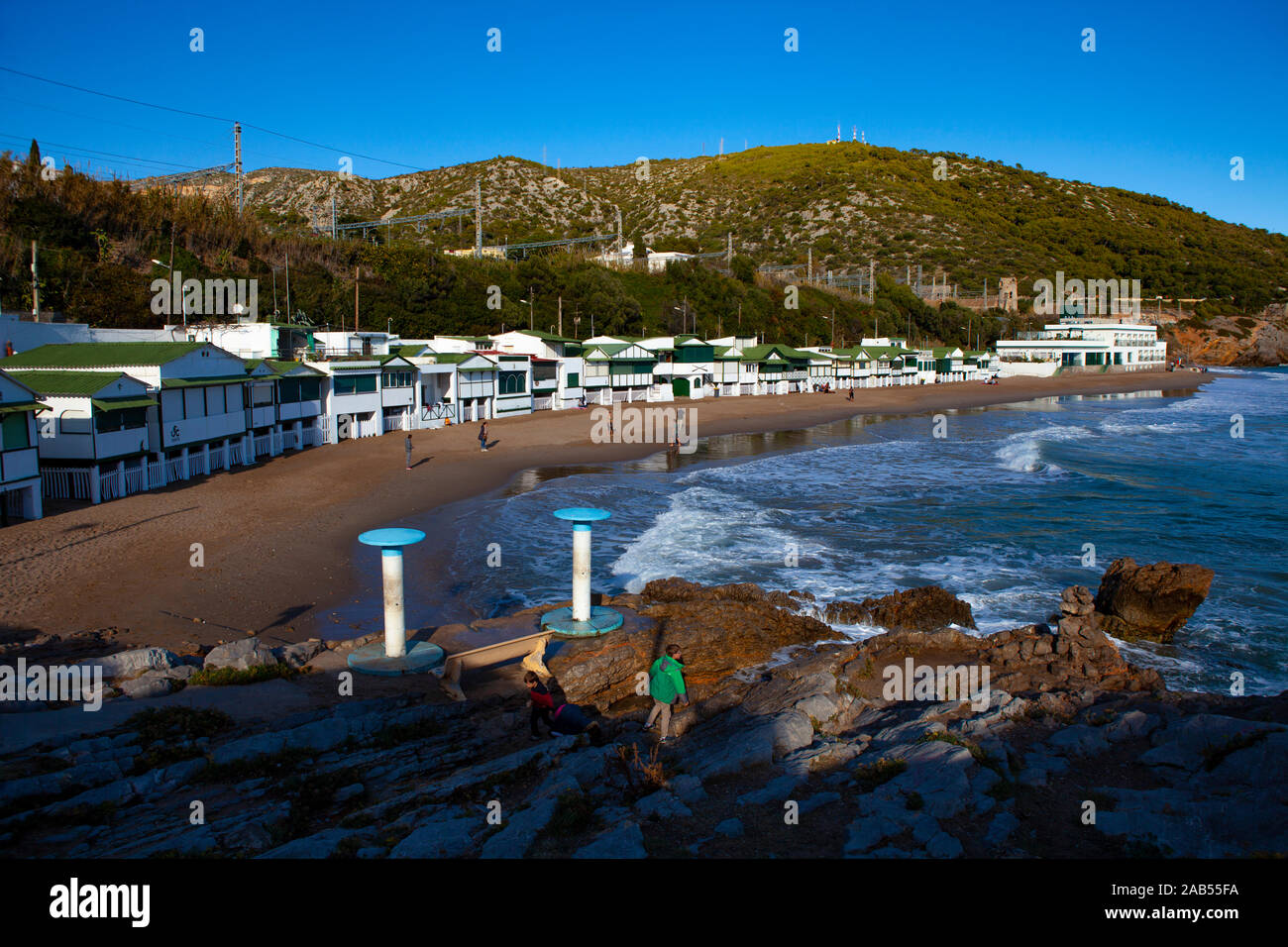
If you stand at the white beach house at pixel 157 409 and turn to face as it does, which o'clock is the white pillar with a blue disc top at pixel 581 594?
The white pillar with a blue disc top is roughly at 1 o'clock from the white beach house.

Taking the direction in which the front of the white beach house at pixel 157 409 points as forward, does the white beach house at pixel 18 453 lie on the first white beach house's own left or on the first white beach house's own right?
on the first white beach house's own right

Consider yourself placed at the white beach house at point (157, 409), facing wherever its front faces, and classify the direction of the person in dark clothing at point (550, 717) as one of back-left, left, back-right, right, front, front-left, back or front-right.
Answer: front-right

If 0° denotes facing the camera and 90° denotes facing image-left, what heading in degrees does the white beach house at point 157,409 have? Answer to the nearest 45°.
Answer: approximately 315°
